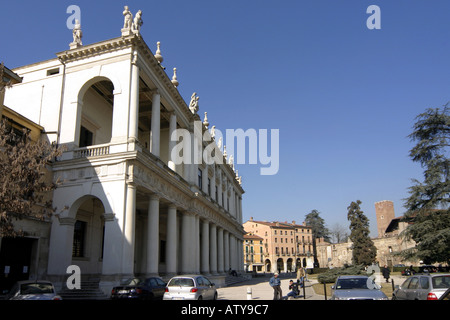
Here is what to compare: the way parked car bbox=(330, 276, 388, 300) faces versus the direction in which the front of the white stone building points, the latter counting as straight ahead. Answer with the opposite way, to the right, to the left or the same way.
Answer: to the right

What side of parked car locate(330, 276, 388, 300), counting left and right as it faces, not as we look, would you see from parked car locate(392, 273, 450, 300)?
left

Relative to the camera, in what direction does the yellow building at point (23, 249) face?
facing the viewer and to the right of the viewer

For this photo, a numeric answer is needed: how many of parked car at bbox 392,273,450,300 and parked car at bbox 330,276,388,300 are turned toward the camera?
1

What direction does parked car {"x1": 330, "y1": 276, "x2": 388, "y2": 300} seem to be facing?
toward the camera

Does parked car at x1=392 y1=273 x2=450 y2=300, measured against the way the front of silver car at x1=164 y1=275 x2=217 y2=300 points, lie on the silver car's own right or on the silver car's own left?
on the silver car's own right
